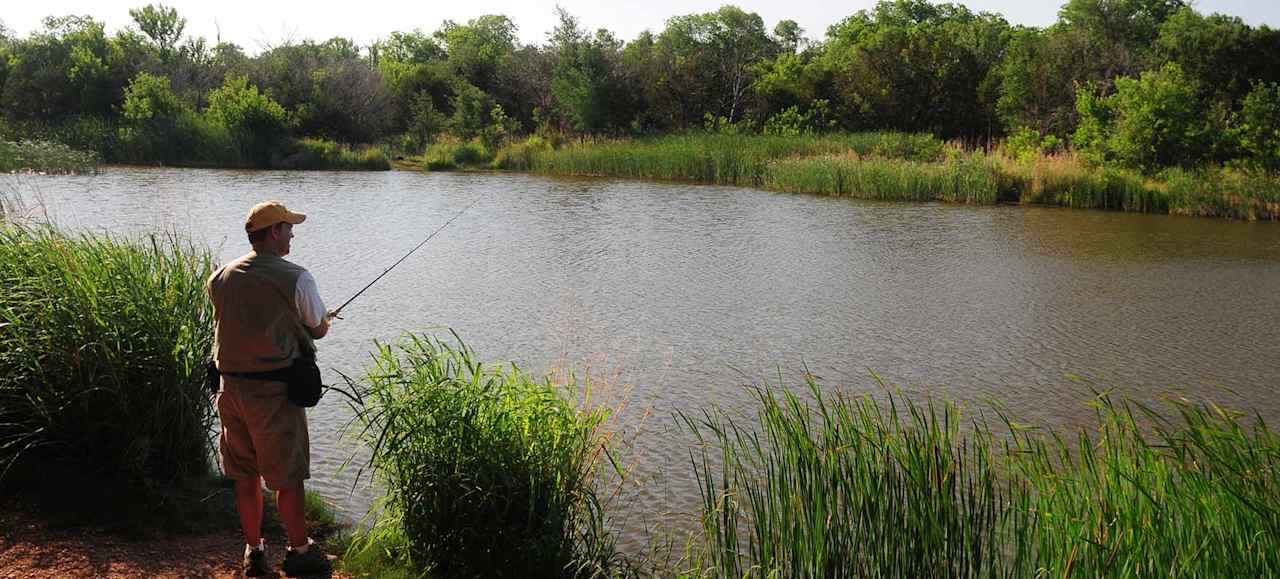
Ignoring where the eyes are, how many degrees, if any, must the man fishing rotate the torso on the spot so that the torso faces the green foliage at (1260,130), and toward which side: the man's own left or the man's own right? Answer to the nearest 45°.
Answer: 0° — they already face it

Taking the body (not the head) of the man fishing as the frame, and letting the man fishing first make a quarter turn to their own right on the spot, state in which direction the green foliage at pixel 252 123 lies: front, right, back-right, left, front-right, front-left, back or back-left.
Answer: back-left

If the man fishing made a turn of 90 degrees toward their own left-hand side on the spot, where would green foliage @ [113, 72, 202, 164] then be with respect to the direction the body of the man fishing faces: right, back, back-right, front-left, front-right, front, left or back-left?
front-right

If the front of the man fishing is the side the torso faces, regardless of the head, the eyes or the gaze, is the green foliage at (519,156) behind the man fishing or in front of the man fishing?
in front

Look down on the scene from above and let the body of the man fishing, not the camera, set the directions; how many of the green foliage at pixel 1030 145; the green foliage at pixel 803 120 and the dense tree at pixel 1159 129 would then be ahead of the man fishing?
3

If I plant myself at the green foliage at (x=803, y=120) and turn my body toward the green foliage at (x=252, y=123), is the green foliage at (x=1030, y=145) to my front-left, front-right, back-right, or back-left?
back-left

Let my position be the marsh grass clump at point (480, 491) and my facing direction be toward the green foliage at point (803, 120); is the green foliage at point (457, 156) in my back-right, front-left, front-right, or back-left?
front-left

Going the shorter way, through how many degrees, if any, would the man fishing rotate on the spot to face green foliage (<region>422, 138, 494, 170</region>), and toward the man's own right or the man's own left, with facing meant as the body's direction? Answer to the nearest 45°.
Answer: approximately 45° to the man's own left

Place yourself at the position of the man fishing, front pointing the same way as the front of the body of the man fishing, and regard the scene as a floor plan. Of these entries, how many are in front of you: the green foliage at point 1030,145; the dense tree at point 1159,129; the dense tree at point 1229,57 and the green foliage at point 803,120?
4

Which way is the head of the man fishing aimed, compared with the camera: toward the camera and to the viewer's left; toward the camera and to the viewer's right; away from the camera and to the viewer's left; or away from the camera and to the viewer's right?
away from the camera and to the viewer's right

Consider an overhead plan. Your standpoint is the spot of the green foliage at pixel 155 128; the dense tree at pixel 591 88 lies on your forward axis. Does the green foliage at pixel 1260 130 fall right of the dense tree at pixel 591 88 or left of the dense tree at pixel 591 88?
right

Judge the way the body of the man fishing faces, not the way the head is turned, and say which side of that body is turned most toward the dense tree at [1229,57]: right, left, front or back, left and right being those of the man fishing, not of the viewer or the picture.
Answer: front

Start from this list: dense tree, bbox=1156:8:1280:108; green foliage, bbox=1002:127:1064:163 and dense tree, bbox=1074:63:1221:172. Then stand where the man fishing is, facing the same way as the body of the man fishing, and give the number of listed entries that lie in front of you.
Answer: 3

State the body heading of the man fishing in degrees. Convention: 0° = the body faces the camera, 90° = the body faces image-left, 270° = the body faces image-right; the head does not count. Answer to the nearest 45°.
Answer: approximately 225°

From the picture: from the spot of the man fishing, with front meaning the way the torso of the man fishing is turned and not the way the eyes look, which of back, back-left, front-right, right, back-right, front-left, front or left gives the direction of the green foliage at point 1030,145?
front

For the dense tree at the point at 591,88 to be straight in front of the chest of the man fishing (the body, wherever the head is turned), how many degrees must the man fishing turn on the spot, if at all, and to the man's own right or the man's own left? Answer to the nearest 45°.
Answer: approximately 45° to the man's own left

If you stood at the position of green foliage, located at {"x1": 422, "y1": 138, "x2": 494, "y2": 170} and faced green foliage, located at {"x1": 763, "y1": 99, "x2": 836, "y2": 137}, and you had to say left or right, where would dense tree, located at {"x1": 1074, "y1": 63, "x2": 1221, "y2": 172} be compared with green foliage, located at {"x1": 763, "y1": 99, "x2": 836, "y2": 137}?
right
